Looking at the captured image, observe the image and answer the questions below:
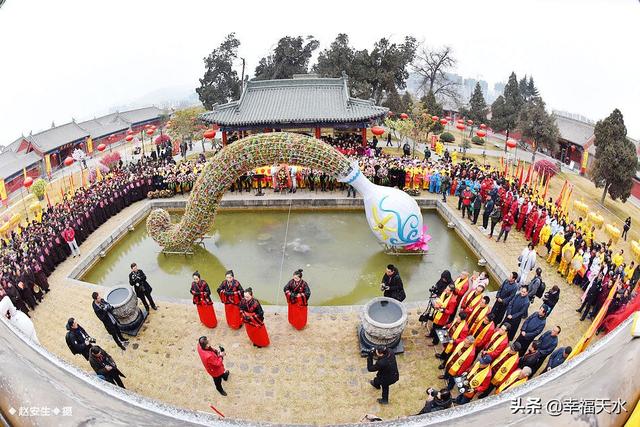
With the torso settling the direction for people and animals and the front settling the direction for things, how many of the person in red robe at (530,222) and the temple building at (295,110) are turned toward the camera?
1

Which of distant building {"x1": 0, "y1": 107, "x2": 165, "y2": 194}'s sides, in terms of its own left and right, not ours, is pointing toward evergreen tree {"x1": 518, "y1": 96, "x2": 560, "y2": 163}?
front

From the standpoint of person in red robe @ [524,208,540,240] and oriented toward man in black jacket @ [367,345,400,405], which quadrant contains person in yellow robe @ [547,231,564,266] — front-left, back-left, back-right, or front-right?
front-left

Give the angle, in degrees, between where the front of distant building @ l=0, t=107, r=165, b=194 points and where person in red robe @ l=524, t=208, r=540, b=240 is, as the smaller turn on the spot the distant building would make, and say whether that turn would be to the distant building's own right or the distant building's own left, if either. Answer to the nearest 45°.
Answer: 0° — it already faces them

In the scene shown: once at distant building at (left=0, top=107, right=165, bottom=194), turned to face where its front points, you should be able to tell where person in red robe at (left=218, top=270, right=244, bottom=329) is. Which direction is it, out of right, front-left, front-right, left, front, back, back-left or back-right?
front-right

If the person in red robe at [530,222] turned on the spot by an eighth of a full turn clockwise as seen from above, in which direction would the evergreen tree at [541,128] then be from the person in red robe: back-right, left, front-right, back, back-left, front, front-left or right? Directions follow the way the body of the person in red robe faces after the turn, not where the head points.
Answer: front-right

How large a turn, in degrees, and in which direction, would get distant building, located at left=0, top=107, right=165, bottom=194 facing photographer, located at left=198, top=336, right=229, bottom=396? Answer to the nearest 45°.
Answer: approximately 45° to its right

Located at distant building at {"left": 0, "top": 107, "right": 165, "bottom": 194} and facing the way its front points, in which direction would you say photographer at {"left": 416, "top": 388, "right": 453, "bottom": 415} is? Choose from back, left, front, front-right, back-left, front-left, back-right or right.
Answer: front-right

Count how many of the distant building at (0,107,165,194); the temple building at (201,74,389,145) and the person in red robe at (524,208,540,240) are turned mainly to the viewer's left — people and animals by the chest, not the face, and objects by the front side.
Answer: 1

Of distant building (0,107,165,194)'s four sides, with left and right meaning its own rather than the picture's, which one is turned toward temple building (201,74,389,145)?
front

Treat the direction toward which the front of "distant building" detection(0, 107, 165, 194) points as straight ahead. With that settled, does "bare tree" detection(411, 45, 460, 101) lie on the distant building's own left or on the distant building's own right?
on the distant building's own left

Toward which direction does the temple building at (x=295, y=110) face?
toward the camera

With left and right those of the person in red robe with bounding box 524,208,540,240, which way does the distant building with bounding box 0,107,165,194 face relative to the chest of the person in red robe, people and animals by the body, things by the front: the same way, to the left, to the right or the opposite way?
the opposite way

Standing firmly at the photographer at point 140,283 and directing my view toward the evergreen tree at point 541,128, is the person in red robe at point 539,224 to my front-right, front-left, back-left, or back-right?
front-right

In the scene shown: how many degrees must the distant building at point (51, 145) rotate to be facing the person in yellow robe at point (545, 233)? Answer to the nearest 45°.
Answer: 0° — it already faces them

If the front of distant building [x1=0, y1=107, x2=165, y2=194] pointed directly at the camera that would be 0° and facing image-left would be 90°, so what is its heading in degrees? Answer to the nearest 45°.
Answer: approximately 315°

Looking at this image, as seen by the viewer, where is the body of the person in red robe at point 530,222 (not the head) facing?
to the viewer's left

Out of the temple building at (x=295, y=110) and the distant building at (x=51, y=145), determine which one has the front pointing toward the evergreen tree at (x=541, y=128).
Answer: the distant building

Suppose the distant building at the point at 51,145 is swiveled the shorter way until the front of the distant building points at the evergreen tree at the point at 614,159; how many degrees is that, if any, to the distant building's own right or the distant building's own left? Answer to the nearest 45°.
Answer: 0° — it already faces it

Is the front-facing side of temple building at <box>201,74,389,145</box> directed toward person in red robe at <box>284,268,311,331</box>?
yes

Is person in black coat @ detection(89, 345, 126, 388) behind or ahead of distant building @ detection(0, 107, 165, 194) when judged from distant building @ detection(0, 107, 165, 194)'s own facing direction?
ahead
